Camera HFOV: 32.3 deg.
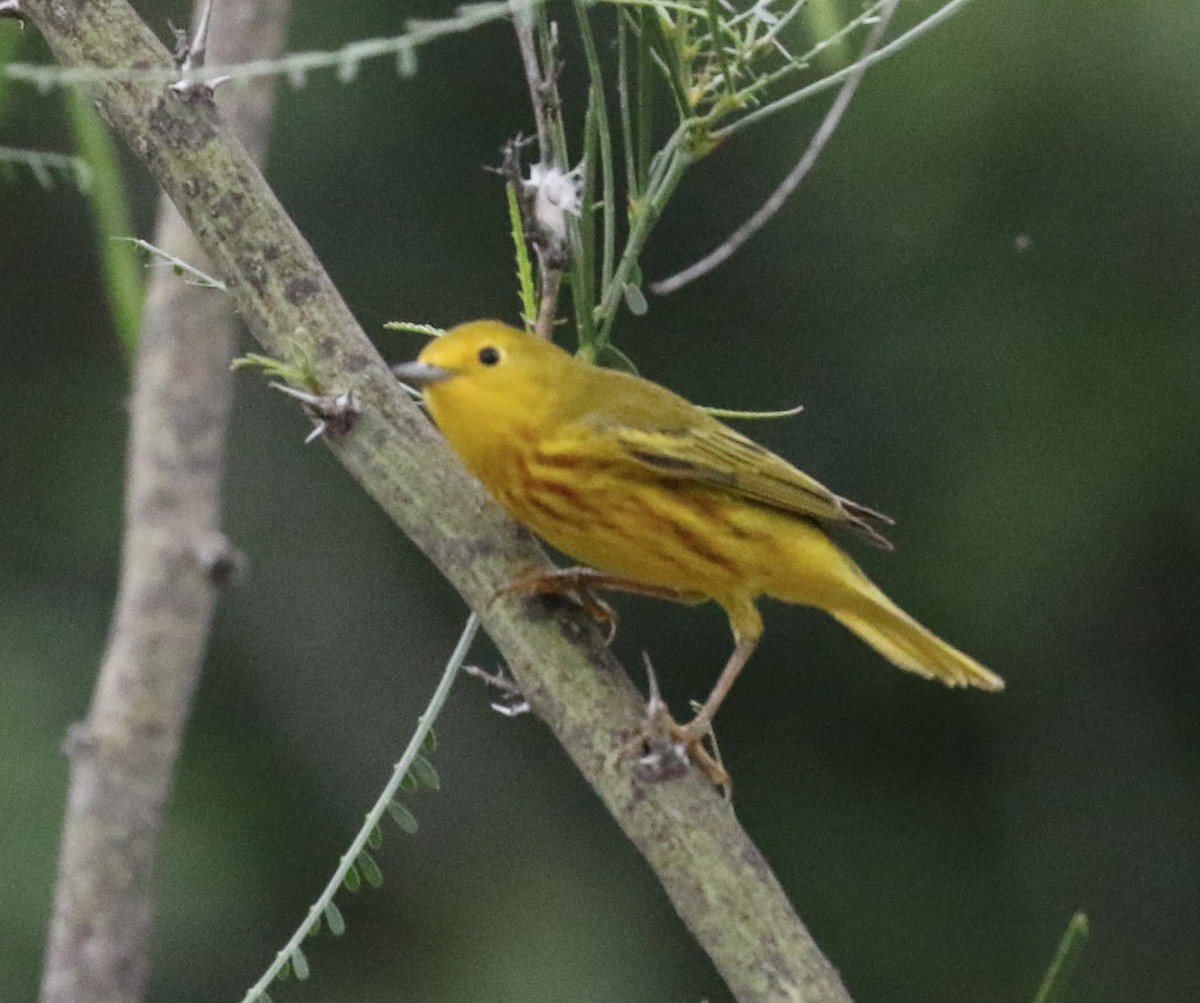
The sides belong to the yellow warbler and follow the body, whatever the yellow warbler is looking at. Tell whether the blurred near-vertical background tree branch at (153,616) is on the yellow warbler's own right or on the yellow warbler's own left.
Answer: on the yellow warbler's own right

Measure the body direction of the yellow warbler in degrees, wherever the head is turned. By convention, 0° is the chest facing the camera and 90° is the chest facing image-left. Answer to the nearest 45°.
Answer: approximately 90°

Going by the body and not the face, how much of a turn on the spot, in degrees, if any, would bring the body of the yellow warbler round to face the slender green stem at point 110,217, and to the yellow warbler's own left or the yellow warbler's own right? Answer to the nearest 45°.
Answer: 0° — it already faces it
